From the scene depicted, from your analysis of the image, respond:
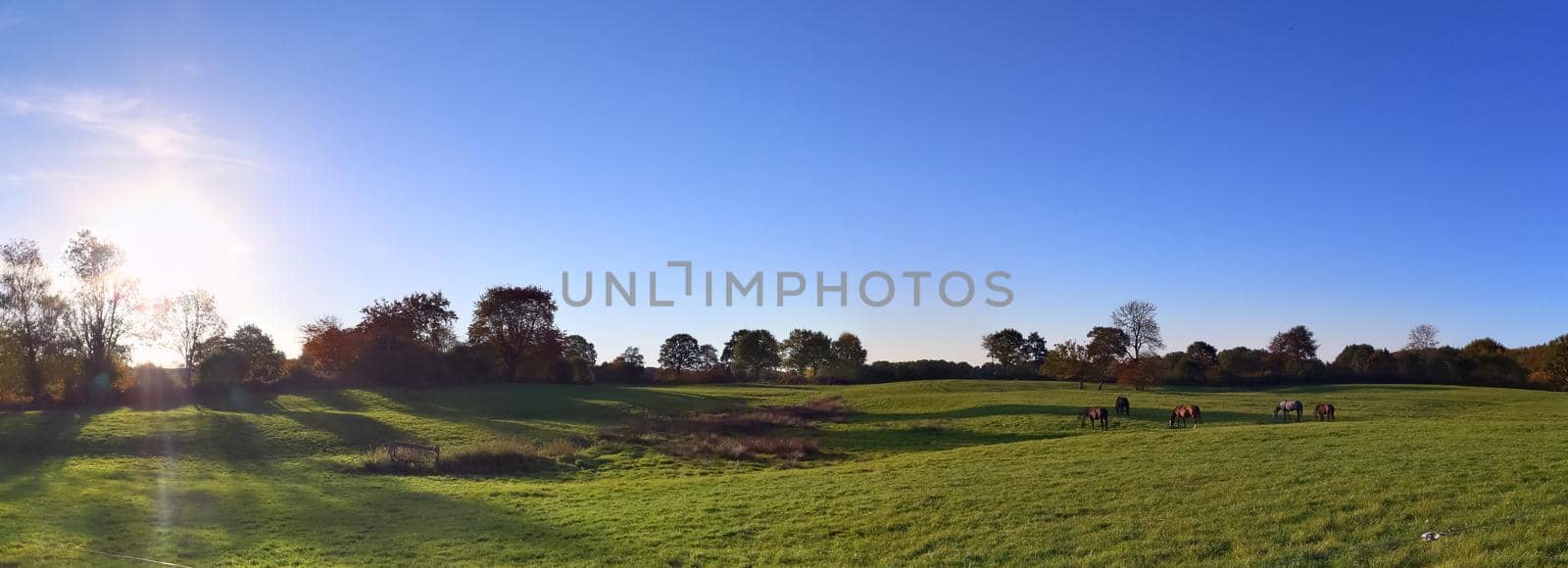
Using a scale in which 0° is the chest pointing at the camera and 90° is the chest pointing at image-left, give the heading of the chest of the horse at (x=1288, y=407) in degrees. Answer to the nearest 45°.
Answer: approximately 90°

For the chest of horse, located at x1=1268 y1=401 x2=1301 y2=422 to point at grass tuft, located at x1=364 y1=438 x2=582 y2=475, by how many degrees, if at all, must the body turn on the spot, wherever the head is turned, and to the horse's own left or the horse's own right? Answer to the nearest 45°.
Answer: approximately 45° to the horse's own left

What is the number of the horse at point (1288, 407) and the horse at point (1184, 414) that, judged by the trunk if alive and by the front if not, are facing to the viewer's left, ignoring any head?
2

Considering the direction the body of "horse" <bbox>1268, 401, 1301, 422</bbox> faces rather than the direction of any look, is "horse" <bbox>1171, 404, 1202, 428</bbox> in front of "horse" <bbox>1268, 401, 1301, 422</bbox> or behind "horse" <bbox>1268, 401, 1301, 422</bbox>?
in front

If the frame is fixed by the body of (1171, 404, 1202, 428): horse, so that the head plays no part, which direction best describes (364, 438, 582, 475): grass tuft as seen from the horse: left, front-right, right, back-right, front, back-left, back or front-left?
front-left

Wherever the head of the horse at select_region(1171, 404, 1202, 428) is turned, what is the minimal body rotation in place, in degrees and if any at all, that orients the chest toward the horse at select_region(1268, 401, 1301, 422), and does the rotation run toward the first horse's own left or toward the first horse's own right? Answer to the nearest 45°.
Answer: approximately 135° to the first horse's own right

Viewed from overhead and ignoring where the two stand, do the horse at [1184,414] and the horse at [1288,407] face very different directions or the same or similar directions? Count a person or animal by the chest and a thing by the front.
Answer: same or similar directions

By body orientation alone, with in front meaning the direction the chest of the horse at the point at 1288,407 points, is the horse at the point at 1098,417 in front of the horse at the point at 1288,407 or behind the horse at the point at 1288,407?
in front

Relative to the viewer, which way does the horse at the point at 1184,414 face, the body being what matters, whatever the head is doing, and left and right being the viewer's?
facing to the left of the viewer
